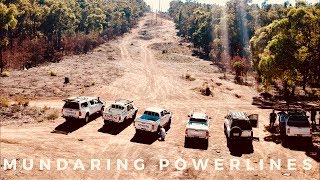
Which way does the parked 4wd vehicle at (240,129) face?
away from the camera
